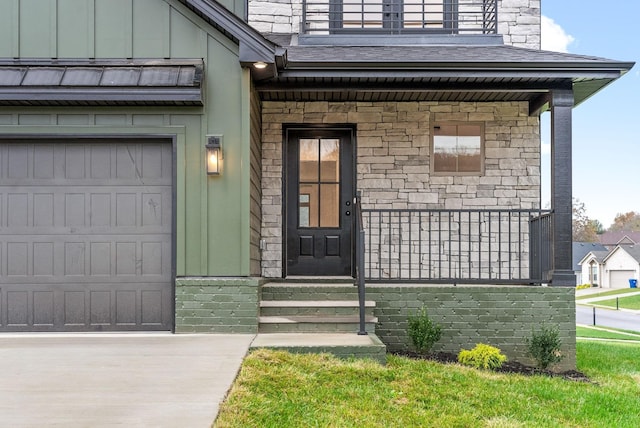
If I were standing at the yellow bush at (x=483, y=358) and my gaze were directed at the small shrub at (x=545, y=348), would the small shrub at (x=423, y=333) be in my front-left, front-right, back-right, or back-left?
back-left

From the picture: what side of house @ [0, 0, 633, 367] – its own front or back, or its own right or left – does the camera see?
front

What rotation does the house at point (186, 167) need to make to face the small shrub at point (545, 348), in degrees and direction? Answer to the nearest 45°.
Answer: approximately 90° to its left

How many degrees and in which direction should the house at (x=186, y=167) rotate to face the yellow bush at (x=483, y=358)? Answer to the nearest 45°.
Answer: approximately 90° to its left
